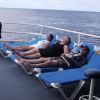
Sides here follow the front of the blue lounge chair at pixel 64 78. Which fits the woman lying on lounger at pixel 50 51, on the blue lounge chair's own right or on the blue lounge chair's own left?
on the blue lounge chair's own right

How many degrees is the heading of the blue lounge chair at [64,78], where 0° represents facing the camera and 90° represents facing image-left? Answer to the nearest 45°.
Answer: approximately 45°

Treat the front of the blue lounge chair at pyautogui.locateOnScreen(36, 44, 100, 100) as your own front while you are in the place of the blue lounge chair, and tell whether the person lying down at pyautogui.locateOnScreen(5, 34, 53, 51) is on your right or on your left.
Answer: on your right
